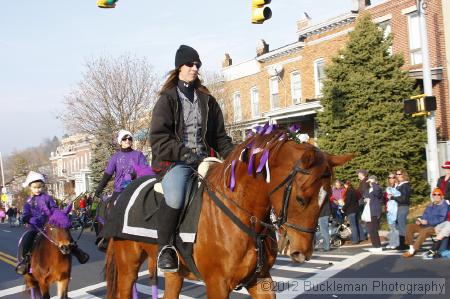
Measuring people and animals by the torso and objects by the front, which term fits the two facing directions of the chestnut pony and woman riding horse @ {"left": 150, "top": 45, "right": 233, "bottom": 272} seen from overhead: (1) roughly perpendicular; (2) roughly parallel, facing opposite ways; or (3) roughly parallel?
roughly parallel

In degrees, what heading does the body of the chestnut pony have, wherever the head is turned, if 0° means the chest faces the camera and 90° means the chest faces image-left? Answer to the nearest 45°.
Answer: approximately 315°

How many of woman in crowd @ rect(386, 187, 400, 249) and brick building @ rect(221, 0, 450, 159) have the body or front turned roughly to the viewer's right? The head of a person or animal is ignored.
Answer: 0

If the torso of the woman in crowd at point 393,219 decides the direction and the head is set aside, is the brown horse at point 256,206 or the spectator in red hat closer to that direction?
the brown horse

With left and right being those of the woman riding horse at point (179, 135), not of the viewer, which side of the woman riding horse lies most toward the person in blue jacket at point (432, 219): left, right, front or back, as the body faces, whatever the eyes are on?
left

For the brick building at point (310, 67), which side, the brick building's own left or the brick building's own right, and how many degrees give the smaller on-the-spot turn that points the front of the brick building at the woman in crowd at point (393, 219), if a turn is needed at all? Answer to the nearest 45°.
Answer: approximately 45° to the brick building's own left

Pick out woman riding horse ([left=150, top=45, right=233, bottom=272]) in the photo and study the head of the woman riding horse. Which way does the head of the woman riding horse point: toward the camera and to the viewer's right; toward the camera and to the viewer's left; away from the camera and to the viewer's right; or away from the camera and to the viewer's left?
toward the camera and to the viewer's right

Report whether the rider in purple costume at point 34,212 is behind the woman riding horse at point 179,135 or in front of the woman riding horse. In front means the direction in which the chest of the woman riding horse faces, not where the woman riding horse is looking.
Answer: behind

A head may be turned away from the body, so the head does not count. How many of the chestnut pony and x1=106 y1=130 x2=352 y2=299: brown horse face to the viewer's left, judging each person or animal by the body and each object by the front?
0

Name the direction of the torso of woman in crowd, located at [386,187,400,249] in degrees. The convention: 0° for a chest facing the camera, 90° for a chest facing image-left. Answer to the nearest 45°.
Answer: approximately 45°

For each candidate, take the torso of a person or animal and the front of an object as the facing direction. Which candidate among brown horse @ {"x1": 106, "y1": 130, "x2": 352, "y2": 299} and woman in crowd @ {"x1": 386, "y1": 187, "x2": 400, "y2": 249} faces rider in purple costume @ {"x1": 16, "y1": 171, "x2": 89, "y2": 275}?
the woman in crowd

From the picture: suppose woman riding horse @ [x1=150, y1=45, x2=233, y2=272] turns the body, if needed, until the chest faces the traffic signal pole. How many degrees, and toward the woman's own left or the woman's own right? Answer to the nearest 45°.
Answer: approximately 90° to the woman's own left

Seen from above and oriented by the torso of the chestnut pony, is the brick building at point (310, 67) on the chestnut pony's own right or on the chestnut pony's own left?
on the chestnut pony's own left

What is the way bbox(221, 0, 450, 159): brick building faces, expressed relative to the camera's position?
facing the viewer and to the left of the viewer
